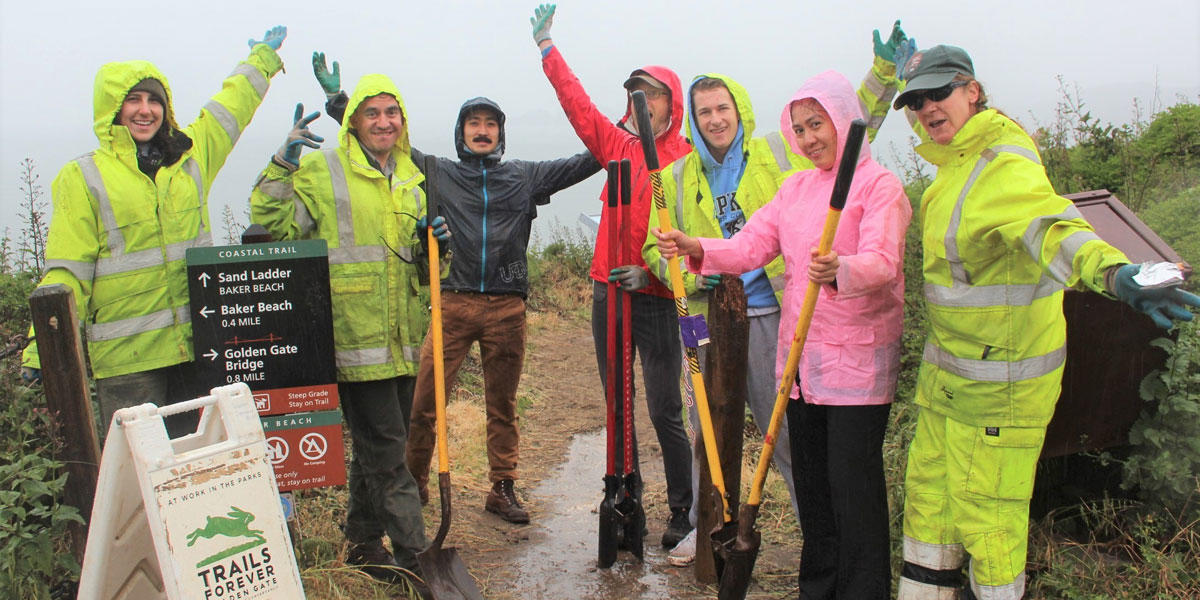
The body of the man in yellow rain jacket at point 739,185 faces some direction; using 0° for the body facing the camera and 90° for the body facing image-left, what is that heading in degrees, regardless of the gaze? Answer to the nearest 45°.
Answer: approximately 0°

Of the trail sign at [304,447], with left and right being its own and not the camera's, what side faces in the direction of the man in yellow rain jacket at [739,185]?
left

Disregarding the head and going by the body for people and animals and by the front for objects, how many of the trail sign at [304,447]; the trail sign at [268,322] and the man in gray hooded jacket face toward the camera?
3

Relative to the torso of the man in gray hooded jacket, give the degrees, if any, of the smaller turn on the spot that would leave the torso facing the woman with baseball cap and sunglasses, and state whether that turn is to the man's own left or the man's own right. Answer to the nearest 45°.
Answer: approximately 45° to the man's own left

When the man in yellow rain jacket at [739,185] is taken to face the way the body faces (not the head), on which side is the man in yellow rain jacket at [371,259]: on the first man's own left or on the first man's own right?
on the first man's own right

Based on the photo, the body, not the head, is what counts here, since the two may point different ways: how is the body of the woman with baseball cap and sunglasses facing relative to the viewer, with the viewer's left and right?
facing the viewer and to the left of the viewer

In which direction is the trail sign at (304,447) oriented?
toward the camera

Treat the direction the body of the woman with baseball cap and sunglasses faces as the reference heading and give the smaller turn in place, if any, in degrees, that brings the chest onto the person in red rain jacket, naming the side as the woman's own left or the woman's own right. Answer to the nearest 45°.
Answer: approximately 90° to the woman's own right

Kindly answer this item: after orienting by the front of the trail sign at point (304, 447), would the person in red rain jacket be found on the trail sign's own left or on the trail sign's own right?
on the trail sign's own left

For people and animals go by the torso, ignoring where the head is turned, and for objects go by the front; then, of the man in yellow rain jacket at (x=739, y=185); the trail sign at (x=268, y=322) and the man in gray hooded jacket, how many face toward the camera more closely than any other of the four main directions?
3

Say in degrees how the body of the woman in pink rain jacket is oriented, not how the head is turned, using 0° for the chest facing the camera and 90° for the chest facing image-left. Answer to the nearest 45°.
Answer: approximately 45°

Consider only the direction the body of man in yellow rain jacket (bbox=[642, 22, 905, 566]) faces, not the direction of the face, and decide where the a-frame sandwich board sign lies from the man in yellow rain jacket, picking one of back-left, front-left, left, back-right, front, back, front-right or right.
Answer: front-right
